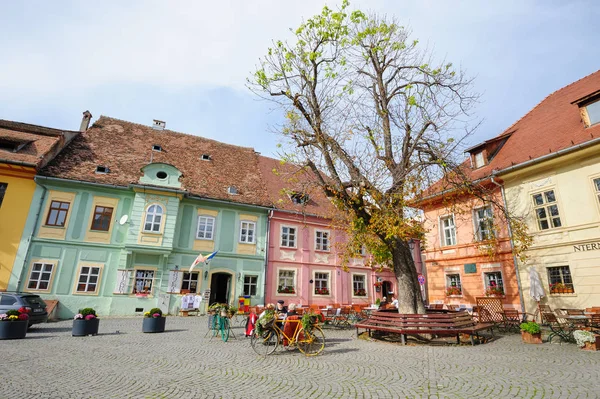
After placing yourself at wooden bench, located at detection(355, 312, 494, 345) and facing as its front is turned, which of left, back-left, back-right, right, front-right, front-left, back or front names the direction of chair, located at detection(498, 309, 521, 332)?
back-left

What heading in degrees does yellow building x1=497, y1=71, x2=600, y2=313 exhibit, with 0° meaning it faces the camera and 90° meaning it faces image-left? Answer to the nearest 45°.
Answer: approximately 45°

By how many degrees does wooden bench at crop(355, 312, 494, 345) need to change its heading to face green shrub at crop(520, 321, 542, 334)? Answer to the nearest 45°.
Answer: approximately 90° to its left

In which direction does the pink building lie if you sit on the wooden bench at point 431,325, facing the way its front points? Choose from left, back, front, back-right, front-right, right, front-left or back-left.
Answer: back-right

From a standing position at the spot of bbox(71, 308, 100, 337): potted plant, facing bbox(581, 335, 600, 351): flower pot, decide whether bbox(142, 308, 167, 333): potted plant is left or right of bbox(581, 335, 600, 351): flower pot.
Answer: left

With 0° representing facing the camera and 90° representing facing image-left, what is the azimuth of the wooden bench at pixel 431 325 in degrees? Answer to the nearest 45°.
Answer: approximately 0°
